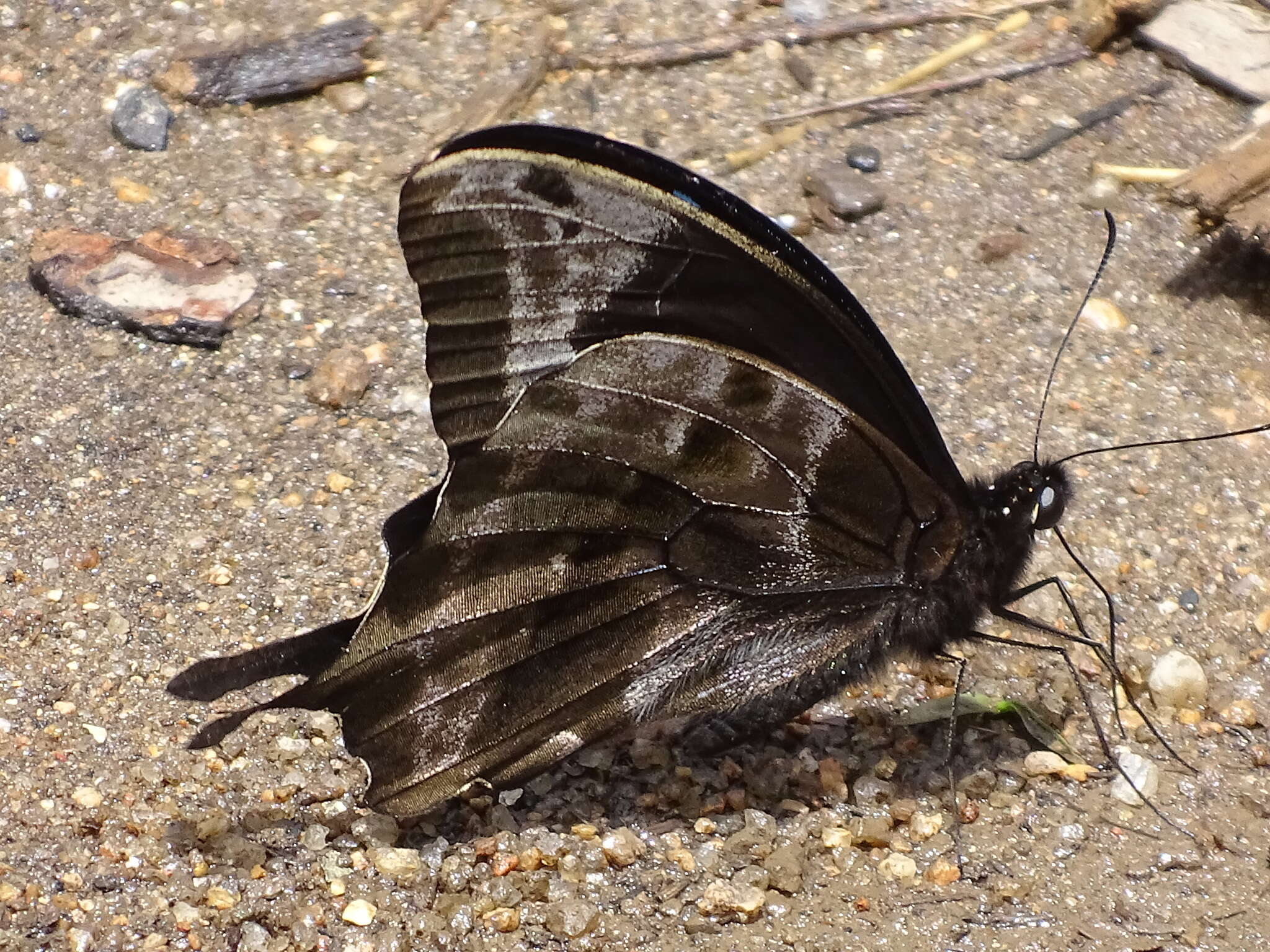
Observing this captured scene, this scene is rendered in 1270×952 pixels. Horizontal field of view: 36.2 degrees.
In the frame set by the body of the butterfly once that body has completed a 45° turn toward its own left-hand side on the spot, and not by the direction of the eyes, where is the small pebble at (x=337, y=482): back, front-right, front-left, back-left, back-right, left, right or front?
left

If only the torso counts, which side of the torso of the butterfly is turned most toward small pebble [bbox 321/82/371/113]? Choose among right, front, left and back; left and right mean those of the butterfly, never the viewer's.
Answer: left

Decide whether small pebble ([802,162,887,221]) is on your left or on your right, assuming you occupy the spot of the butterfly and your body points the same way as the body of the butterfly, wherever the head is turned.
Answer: on your left

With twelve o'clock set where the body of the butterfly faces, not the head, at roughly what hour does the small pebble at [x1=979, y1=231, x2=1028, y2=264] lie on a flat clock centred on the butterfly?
The small pebble is roughly at 10 o'clock from the butterfly.

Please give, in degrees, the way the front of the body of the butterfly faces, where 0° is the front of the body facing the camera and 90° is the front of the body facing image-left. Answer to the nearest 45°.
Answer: approximately 270°

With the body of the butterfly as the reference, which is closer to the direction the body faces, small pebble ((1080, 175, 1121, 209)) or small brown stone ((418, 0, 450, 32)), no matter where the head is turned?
the small pebble

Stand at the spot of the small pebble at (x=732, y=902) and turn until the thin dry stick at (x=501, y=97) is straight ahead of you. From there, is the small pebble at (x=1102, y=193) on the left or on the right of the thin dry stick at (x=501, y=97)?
right

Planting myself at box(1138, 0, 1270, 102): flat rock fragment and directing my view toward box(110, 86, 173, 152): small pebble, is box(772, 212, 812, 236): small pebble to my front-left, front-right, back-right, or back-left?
front-left

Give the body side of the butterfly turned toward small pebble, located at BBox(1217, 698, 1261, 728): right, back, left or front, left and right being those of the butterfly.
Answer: front

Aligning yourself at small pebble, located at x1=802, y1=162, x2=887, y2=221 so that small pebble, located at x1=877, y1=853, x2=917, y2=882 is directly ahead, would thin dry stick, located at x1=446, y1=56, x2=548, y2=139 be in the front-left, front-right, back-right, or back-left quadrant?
back-right

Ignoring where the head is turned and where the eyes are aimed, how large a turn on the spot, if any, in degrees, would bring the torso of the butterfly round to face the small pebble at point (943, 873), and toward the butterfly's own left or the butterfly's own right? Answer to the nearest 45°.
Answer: approximately 45° to the butterfly's own right

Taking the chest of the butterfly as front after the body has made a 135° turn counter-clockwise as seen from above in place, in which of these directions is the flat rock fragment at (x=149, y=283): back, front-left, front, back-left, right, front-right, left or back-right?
front

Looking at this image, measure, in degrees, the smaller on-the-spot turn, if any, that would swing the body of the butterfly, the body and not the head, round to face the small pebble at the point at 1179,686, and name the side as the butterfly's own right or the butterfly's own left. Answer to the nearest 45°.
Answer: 0° — it already faces it

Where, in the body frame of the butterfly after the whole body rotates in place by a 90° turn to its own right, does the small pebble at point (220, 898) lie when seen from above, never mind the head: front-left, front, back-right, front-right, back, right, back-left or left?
front-right

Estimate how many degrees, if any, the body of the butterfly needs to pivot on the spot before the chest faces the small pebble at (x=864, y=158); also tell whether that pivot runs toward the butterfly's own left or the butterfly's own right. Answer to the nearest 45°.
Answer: approximately 90° to the butterfly's own left
